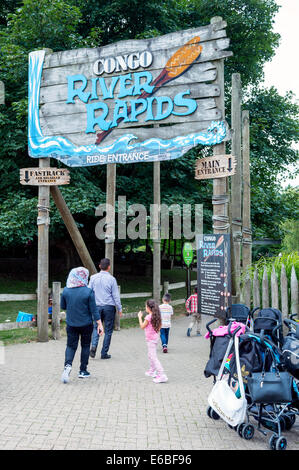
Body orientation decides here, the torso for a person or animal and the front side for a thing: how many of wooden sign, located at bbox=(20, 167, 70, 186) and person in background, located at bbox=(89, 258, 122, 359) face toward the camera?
1

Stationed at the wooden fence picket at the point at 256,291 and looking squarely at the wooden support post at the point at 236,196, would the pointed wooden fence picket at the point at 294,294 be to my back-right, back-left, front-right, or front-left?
back-right

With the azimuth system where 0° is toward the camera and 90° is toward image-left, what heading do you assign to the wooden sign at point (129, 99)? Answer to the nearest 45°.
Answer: approximately 0°

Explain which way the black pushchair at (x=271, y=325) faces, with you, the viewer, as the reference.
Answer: facing away from the viewer and to the right of the viewer

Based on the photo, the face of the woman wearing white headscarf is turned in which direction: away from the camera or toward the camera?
away from the camera

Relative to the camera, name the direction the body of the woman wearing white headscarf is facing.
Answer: away from the camera

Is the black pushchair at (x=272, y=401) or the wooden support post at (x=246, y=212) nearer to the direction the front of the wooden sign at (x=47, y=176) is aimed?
the black pushchair

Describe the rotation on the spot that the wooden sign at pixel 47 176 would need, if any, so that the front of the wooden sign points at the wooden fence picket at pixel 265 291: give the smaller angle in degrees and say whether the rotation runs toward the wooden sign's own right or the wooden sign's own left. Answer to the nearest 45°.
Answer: approximately 45° to the wooden sign's own left

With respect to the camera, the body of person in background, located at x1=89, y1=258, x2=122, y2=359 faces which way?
away from the camera
